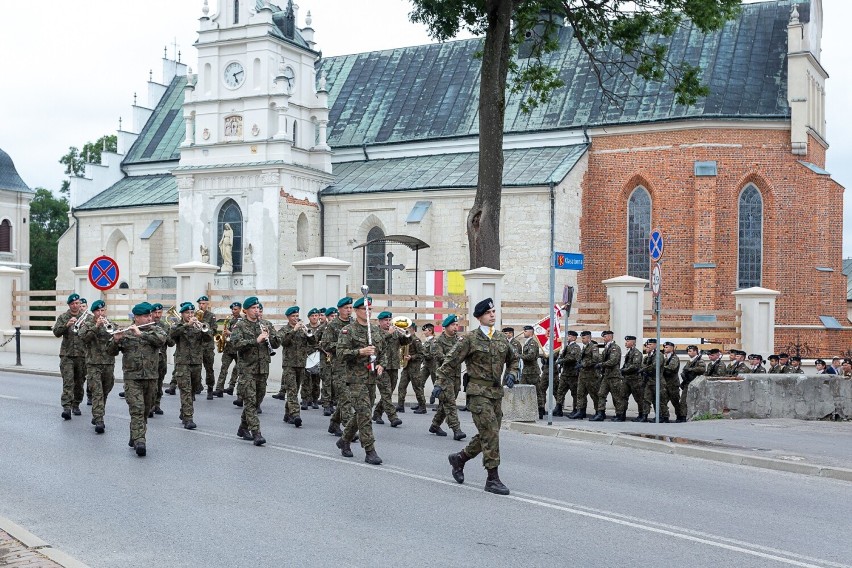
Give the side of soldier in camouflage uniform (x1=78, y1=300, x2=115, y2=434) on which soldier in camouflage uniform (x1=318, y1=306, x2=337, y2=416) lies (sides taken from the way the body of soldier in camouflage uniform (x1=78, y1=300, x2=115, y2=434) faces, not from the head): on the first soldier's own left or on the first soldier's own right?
on the first soldier's own left

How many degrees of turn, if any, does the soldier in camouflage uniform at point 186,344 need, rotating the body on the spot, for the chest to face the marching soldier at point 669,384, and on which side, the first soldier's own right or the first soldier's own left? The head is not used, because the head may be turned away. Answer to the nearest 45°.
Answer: approximately 45° to the first soldier's own left

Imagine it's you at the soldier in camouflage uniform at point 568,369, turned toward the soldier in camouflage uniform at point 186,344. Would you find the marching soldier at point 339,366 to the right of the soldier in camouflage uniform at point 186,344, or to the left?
left

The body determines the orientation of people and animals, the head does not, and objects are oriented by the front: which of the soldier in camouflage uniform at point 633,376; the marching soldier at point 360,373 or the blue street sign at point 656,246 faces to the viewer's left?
the soldier in camouflage uniform

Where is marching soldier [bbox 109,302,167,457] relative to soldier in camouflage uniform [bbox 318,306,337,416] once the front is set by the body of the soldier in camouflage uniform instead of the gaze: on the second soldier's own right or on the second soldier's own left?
on the second soldier's own right

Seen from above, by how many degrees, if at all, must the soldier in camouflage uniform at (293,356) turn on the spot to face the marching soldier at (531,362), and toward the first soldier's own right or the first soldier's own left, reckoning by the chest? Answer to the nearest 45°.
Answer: approximately 90° to the first soldier's own left

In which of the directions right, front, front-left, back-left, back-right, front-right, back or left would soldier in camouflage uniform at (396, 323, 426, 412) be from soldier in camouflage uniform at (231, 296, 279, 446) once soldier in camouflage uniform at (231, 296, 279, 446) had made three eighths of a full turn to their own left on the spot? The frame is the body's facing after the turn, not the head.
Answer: front-right

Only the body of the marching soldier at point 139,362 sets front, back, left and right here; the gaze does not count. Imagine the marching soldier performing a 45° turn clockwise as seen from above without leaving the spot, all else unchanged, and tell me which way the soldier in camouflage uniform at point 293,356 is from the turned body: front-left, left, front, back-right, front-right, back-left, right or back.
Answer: back

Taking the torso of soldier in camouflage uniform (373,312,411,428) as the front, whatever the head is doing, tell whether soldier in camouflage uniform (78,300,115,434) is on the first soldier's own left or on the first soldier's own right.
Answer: on the first soldier's own right
